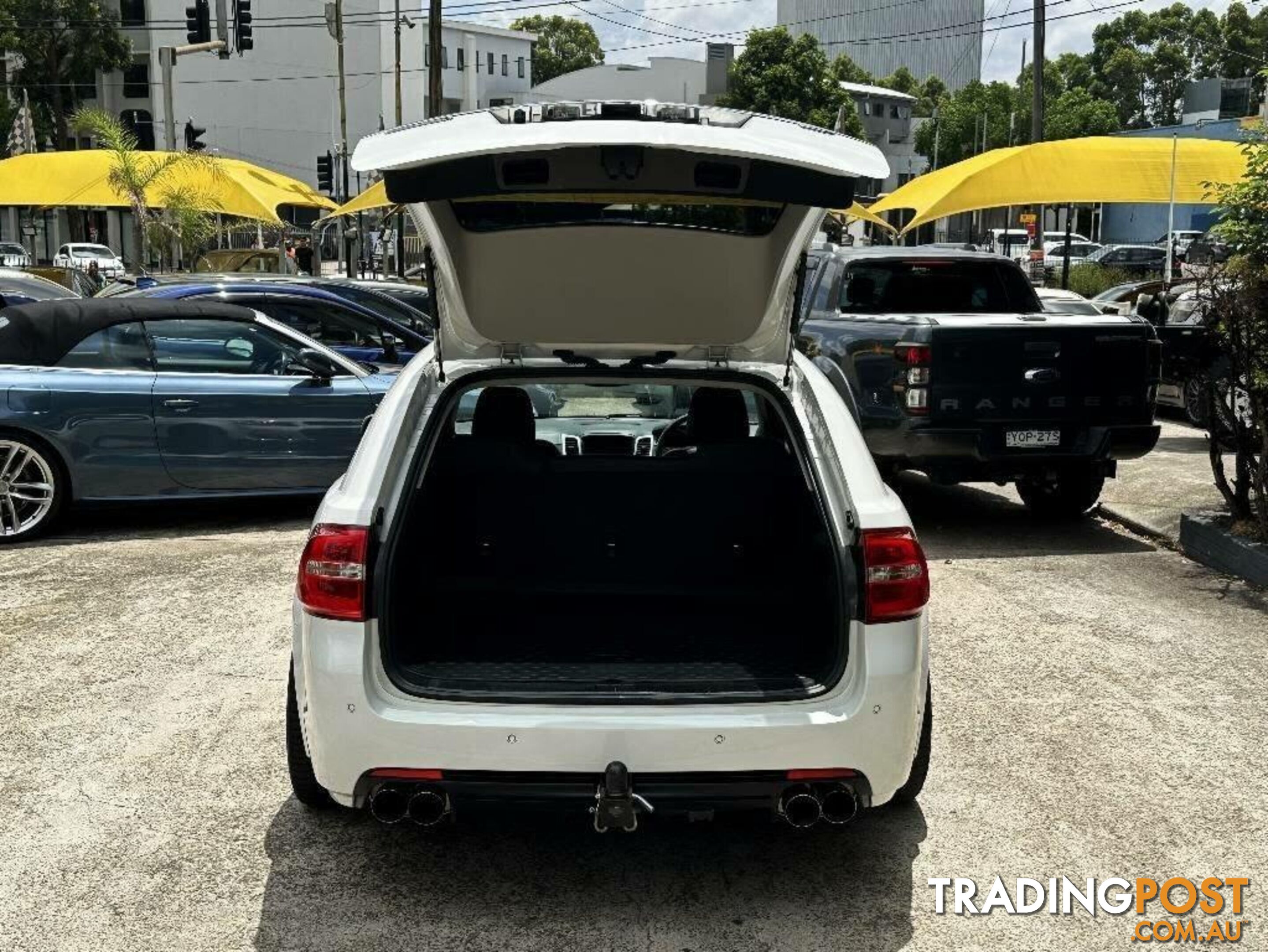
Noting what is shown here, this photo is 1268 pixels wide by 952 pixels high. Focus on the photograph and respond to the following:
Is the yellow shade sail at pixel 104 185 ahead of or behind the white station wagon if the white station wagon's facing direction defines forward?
ahead

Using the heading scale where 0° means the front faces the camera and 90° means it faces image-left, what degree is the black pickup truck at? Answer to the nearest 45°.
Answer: approximately 135°

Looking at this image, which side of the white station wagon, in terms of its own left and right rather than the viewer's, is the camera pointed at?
back

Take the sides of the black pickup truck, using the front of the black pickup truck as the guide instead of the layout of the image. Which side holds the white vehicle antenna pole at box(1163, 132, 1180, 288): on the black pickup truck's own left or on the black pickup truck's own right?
on the black pickup truck's own right

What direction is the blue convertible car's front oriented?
to the viewer's right

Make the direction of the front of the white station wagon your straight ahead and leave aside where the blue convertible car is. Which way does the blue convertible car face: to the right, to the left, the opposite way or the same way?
to the right

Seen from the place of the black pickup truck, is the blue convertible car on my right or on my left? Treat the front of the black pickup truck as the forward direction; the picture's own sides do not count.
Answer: on my left

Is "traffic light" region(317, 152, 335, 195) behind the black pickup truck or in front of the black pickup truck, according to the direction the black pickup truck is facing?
in front

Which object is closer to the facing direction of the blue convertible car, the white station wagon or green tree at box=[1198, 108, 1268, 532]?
the green tree

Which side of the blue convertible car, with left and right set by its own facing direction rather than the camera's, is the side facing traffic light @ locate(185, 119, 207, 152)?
left

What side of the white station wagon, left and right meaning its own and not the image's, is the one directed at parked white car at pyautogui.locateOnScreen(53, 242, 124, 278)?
front
